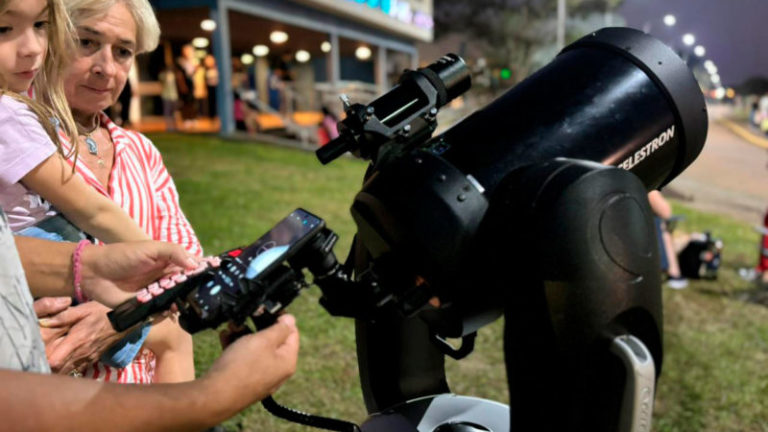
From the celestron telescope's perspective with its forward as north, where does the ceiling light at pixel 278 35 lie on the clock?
The ceiling light is roughly at 10 o'clock from the celestron telescope.

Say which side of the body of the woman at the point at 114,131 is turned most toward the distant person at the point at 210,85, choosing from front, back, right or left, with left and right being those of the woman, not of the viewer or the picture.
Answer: back

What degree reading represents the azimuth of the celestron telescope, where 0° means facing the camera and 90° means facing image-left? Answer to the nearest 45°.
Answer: approximately 225°

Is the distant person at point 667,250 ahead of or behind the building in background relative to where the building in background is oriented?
ahead

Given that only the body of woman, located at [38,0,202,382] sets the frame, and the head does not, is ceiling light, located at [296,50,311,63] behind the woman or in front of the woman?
behind

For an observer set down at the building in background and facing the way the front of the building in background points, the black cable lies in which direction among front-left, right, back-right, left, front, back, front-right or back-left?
front-right

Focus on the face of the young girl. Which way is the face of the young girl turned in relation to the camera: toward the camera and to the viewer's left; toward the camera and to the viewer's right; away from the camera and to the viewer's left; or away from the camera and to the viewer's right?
toward the camera and to the viewer's right

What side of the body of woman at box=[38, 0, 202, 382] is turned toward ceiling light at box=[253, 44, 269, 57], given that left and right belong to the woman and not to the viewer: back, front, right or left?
back
